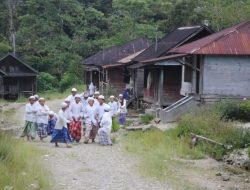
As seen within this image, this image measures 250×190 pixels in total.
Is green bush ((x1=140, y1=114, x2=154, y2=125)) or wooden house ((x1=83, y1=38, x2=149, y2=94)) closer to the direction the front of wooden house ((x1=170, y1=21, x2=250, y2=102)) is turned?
the green bush

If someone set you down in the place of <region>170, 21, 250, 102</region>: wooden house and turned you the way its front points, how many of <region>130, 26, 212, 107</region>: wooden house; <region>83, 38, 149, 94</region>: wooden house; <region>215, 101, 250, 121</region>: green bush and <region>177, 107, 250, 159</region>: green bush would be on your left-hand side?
2

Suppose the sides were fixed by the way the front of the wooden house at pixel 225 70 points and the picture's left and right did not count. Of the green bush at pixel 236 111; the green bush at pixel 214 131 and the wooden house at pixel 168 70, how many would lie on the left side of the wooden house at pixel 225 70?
2

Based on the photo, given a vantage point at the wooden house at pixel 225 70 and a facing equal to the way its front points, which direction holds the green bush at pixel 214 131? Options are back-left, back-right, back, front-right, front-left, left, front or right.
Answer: left

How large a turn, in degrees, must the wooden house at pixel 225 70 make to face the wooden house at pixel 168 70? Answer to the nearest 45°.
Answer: approximately 45° to its right

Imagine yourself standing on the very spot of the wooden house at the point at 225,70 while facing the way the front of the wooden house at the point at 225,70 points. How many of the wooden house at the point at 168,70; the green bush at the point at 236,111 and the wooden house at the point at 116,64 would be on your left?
1

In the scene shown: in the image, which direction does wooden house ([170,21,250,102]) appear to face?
to the viewer's left

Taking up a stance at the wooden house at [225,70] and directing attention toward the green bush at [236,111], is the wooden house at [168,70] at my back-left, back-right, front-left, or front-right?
back-right

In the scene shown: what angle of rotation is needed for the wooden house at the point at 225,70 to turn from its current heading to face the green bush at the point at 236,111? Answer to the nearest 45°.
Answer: approximately 90° to its left

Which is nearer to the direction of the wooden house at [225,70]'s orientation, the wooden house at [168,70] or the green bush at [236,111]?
the wooden house

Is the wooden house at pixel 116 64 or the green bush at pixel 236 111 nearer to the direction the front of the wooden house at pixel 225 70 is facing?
the wooden house

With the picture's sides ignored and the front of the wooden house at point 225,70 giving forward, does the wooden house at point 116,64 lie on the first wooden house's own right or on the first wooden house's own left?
on the first wooden house's own right

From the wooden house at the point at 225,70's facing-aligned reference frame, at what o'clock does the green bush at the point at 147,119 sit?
The green bush is roughly at 12 o'clock from the wooden house.
